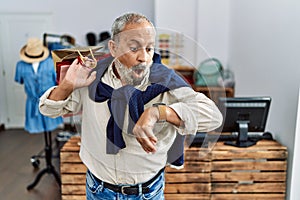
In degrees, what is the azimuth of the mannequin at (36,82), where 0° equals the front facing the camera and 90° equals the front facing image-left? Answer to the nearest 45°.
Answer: approximately 0°

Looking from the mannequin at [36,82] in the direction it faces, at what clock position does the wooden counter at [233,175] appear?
The wooden counter is roughly at 11 o'clock from the mannequin.

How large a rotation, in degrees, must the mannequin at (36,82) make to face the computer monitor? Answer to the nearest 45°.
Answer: approximately 45° to its left
